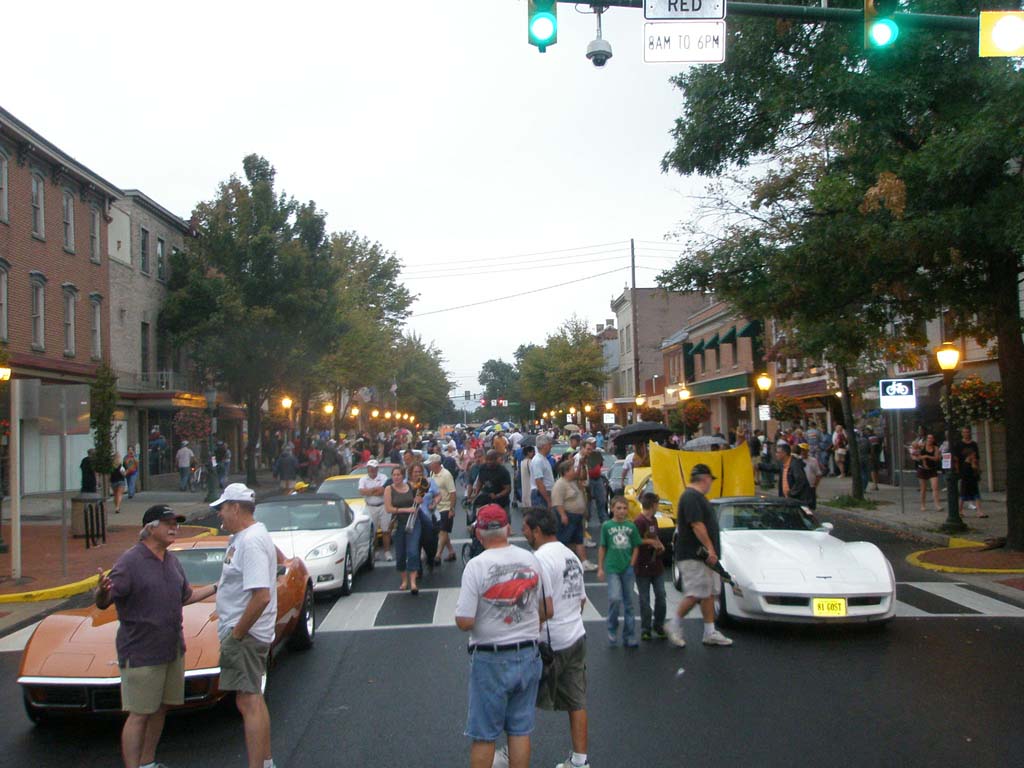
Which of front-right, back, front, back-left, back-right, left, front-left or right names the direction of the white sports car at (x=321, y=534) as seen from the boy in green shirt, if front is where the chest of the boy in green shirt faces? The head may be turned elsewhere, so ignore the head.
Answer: back-right

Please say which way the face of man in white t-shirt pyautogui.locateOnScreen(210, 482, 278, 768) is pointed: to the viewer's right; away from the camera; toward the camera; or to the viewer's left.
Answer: to the viewer's left

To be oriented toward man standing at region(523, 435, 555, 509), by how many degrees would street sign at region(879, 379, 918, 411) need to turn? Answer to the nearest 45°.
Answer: approximately 45° to its right

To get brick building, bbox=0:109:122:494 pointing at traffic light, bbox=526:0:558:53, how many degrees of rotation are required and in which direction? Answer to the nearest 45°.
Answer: approximately 45° to its right
